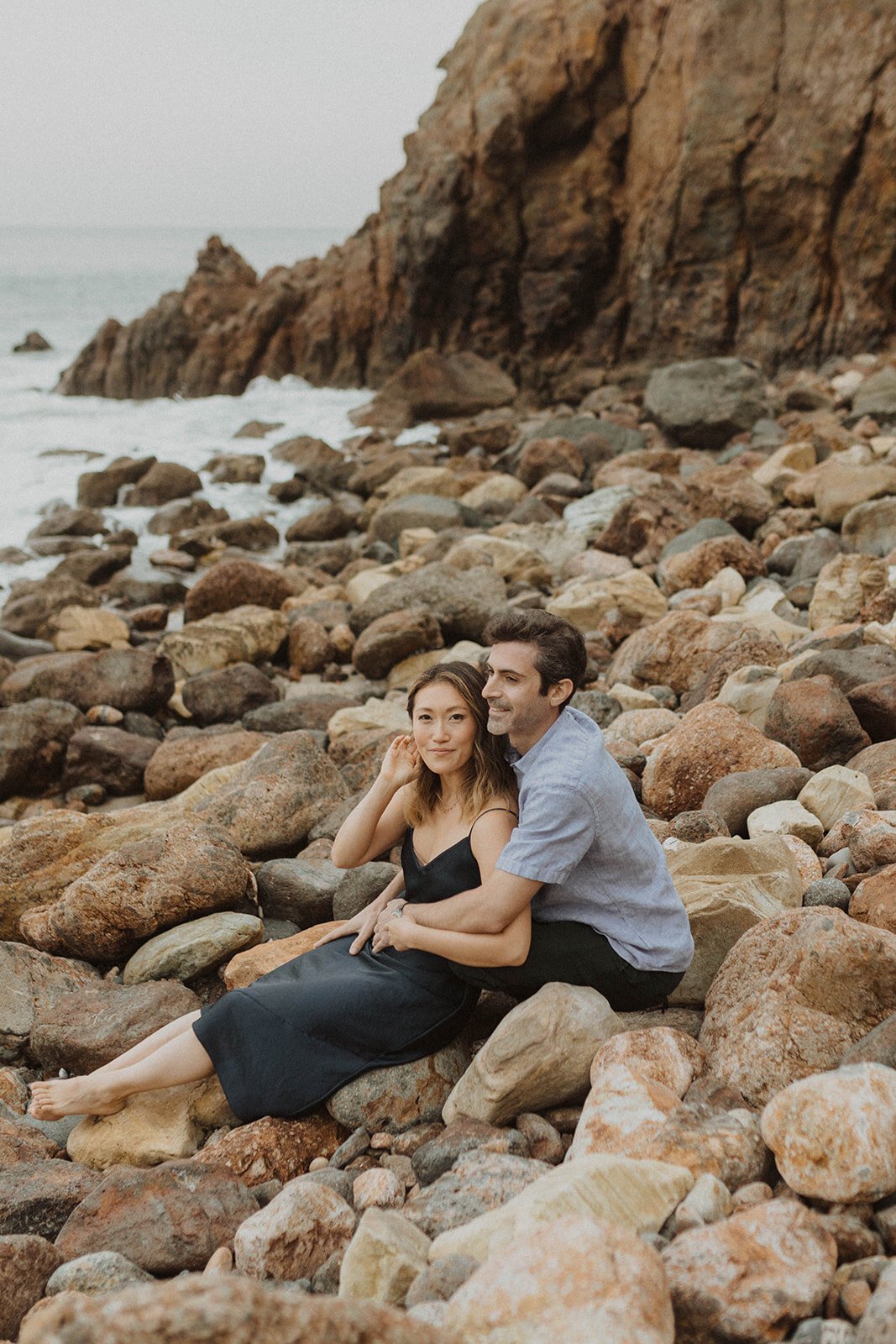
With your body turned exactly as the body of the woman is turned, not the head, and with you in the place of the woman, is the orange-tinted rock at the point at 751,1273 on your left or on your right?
on your left

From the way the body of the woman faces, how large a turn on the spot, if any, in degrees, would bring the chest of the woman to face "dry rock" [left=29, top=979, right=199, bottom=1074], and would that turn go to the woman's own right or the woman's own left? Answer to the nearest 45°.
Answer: approximately 90° to the woman's own right

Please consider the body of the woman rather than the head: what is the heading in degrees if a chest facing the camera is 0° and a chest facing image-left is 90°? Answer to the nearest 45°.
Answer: approximately 45°

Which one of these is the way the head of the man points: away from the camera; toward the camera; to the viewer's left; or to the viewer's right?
to the viewer's left

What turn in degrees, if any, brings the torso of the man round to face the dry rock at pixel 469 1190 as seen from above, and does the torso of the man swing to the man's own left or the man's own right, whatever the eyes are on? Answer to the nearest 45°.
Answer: approximately 90° to the man's own left

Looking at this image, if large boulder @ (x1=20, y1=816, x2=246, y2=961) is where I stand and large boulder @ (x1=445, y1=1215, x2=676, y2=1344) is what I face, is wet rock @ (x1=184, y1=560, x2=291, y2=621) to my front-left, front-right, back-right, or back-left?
back-left

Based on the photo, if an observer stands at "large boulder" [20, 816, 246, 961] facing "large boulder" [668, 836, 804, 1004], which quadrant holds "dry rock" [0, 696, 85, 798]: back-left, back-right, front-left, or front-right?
back-left

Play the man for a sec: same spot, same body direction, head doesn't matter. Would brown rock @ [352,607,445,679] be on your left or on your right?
on your right

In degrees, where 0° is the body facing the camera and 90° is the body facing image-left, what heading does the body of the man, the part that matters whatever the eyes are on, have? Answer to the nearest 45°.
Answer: approximately 90°
